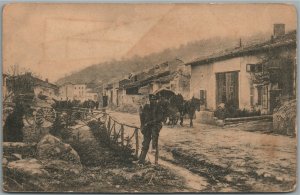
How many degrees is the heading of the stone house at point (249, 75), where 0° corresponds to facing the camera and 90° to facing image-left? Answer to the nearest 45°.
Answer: approximately 45°

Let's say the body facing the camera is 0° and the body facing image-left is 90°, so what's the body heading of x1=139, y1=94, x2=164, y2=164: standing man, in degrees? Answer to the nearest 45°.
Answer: approximately 0°
